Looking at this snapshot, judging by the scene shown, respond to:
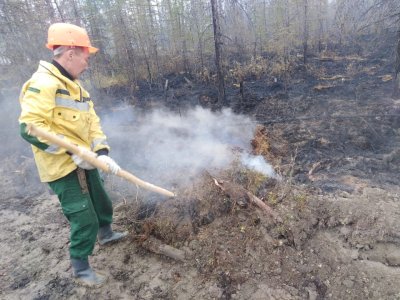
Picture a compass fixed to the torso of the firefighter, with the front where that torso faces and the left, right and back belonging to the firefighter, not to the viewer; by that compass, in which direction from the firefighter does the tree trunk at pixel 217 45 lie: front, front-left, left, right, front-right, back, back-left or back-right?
left

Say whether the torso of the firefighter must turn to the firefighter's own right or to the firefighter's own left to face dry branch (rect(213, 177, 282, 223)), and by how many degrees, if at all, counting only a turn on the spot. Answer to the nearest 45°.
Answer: approximately 45° to the firefighter's own left

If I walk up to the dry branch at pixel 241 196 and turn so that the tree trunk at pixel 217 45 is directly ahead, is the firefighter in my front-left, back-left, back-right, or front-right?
back-left

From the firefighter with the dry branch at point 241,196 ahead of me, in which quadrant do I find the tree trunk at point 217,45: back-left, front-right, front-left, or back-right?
front-left

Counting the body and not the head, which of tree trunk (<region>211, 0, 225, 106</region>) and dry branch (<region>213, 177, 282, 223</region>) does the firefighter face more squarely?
the dry branch

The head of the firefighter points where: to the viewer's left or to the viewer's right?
to the viewer's right
